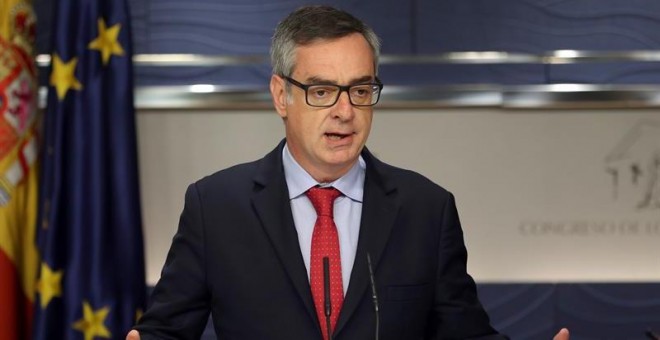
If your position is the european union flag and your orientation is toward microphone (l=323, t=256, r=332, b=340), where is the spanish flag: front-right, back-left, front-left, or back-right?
back-right

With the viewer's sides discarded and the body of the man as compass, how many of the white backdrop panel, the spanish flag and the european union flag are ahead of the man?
0

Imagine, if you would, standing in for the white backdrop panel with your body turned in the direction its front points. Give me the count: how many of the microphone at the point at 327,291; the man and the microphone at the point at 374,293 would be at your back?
0

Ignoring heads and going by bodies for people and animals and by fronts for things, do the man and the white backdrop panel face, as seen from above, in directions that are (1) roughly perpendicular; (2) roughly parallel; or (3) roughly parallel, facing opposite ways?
roughly parallel

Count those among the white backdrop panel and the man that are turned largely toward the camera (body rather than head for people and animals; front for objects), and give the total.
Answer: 2

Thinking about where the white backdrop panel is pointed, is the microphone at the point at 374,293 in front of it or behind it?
in front

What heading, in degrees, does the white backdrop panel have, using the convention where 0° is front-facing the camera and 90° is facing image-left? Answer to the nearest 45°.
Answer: approximately 0°

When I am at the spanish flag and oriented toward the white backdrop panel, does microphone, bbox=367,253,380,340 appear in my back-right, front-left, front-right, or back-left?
front-right

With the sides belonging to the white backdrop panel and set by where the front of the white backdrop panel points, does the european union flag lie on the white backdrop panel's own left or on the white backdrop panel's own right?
on the white backdrop panel's own right

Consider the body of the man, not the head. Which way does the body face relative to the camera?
toward the camera
